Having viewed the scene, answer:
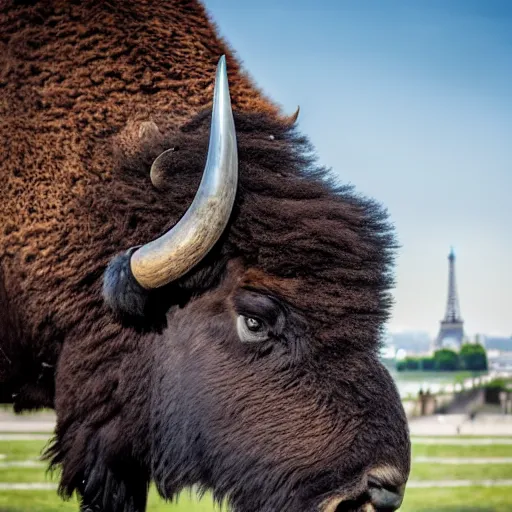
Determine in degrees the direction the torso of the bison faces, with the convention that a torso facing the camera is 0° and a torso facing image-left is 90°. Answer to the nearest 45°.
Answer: approximately 270°
